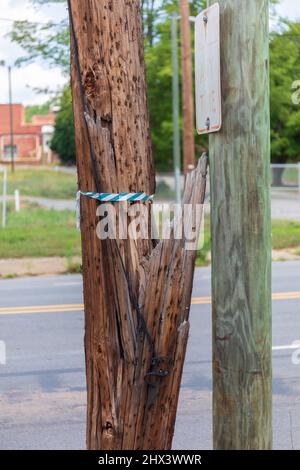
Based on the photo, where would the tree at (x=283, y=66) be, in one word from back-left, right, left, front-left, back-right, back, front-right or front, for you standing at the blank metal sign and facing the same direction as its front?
back-right

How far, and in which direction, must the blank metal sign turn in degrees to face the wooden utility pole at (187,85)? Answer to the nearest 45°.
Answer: approximately 135° to its right

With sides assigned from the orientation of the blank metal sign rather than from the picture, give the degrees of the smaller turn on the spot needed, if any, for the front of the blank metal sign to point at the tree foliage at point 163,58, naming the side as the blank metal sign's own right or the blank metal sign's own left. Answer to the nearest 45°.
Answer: approximately 135° to the blank metal sign's own right

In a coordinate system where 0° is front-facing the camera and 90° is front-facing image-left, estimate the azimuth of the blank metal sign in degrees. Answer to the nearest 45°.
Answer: approximately 45°
